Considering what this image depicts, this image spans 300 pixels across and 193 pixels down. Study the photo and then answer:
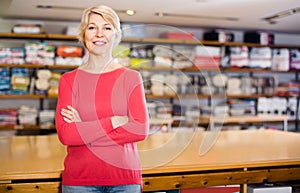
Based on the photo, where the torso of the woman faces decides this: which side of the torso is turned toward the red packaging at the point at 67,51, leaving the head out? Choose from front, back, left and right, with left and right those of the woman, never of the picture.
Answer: back

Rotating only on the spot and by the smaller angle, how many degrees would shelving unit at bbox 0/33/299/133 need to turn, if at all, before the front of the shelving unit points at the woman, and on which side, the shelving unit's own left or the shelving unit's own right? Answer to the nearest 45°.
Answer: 0° — it already faces them

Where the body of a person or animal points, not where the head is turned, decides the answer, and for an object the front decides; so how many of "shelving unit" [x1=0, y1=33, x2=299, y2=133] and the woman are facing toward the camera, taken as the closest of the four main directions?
2

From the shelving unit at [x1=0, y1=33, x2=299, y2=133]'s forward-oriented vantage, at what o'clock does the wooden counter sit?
The wooden counter is roughly at 12 o'clock from the shelving unit.

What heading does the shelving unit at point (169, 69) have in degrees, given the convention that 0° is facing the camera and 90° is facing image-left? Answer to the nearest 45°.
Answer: approximately 0°

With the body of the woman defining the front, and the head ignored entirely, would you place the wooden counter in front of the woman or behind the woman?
behind

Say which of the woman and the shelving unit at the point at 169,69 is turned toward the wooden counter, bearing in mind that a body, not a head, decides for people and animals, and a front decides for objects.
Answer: the shelving unit

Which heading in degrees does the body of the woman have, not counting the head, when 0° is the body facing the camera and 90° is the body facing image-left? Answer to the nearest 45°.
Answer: approximately 0°

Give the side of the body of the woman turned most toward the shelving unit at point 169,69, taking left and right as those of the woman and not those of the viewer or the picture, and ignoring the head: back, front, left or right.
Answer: back

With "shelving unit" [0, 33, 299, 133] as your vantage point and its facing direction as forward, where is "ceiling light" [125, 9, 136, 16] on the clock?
The ceiling light is roughly at 1 o'clock from the shelving unit.

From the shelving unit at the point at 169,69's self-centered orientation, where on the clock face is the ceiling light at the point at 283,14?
The ceiling light is roughly at 10 o'clock from the shelving unit.

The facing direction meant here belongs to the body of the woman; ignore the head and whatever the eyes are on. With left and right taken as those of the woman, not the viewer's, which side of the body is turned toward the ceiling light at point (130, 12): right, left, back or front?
back
